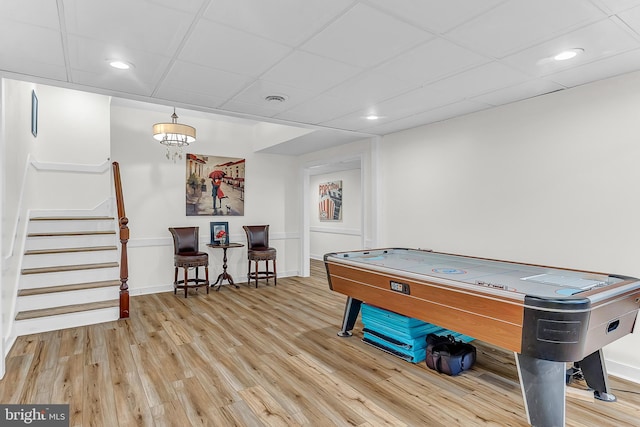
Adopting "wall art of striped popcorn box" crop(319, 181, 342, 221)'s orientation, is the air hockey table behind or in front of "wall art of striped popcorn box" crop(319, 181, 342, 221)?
in front

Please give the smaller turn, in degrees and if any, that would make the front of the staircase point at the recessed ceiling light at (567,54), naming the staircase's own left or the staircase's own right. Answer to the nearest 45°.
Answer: approximately 45° to the staircase's own left

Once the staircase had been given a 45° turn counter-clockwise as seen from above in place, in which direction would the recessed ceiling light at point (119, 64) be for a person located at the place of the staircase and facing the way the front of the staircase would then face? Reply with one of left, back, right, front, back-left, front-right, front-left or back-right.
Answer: front-right

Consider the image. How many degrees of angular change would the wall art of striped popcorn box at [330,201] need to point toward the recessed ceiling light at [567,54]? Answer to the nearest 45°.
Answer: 0° — it already faces it

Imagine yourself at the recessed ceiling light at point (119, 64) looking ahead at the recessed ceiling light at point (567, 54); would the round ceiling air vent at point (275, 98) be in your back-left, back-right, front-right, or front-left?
front-left

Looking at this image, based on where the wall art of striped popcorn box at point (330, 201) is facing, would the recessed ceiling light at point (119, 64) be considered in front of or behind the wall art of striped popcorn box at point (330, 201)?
in front

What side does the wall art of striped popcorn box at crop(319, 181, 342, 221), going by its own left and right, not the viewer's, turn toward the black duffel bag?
front

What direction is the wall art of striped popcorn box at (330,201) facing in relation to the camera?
toward the camera

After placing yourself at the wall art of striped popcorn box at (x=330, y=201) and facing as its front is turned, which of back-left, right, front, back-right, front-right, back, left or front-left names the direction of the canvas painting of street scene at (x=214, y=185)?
front-right

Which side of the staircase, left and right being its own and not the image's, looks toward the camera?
front

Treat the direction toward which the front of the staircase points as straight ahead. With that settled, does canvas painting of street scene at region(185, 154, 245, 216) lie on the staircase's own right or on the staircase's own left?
on the staircase's own left

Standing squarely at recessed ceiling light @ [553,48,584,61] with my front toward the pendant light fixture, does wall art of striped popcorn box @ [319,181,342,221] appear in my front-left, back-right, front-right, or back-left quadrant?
front-right

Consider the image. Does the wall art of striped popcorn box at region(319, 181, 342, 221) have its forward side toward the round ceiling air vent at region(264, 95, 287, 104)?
yes
